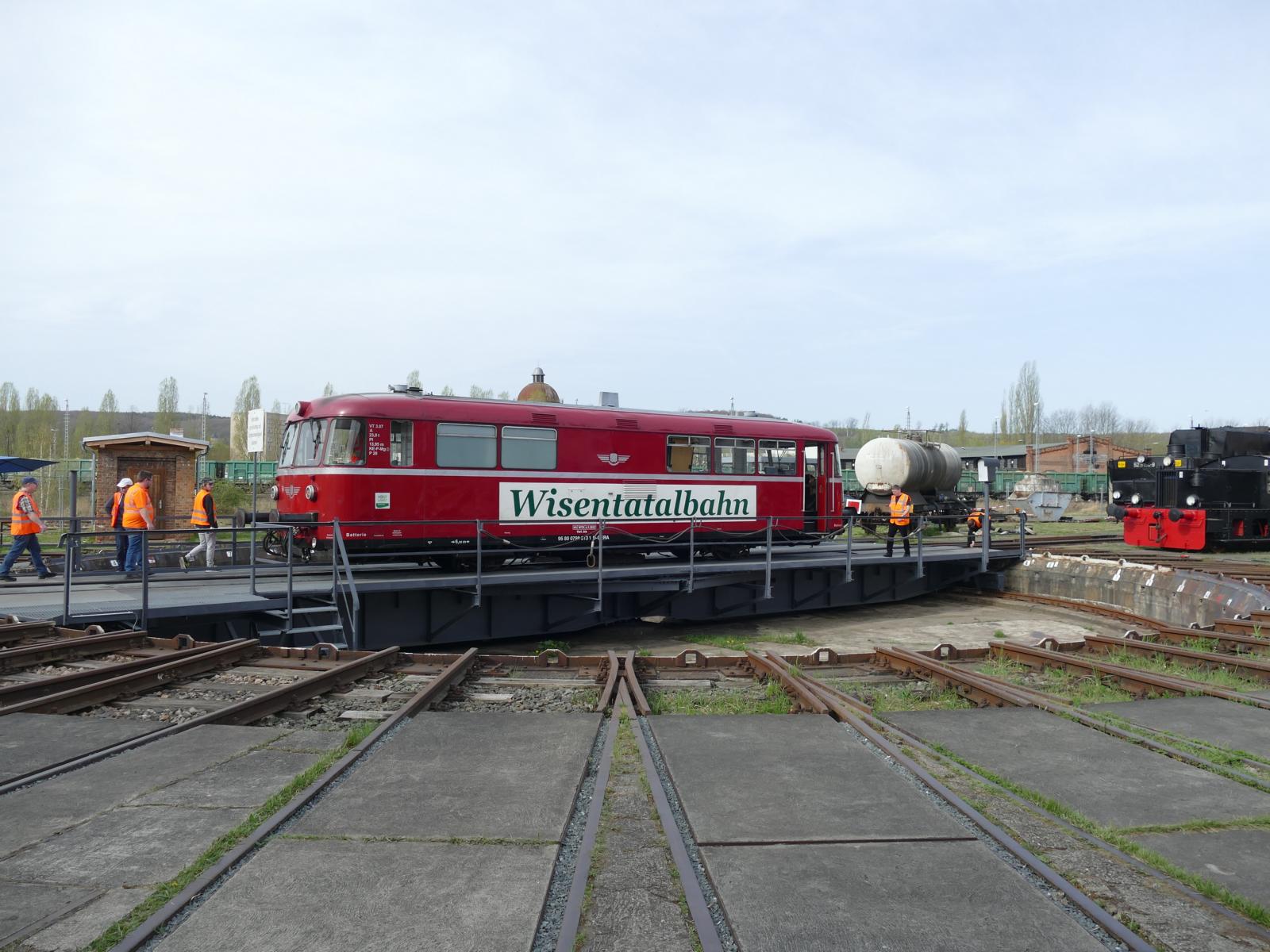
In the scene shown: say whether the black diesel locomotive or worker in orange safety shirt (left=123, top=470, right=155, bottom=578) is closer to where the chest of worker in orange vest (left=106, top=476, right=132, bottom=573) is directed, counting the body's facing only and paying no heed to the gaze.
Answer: the black diesel locomotive

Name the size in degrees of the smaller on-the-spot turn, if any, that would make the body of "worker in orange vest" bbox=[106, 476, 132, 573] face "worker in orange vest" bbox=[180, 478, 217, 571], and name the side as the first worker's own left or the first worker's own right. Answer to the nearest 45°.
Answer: approximately 45° to the first worker's own right

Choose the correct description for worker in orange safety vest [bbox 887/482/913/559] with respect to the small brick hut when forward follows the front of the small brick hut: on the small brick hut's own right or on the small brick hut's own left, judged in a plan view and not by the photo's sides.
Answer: on the small brick hut's own left
